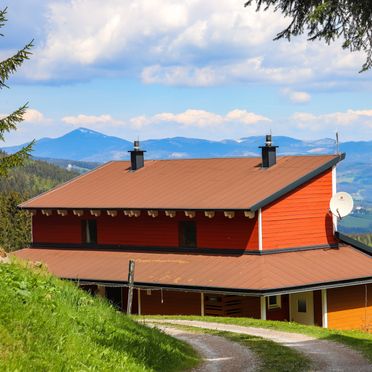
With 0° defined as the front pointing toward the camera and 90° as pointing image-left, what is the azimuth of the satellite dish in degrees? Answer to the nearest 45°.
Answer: approximately 0°
